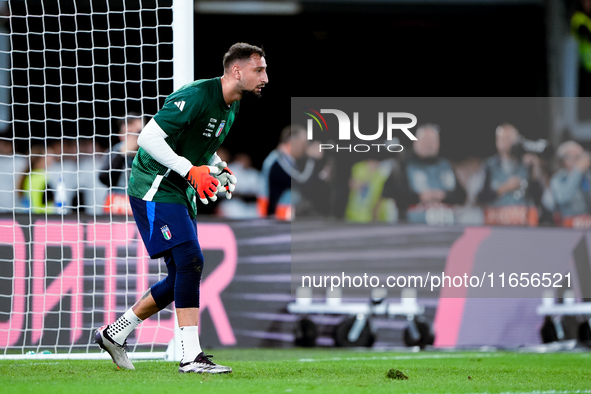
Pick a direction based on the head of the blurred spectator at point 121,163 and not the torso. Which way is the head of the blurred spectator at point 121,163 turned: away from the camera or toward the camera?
toward the camera

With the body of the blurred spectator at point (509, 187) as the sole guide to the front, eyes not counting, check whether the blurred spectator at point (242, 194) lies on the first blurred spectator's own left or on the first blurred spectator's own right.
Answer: on the first blurred spectator's own right

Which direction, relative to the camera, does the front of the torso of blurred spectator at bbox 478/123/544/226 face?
toward the camera

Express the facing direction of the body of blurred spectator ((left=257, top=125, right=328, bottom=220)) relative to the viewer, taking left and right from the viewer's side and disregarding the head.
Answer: facing to the right of the viewer

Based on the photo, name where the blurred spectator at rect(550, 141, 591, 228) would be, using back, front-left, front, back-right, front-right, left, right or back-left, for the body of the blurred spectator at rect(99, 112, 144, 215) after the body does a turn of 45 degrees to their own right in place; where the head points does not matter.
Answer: left

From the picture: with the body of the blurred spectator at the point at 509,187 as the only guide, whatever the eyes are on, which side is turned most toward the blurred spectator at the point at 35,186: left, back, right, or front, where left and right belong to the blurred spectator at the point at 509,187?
right

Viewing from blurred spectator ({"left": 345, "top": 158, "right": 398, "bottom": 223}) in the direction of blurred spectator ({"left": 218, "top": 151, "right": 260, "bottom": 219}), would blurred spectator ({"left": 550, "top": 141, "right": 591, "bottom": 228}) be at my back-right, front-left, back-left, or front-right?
back-right

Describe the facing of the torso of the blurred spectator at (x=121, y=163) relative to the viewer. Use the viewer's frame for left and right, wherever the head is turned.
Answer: facing the viewer and to the right of the viewer

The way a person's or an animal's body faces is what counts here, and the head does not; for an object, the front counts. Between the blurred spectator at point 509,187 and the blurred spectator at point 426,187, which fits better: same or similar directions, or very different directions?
same or similar directions

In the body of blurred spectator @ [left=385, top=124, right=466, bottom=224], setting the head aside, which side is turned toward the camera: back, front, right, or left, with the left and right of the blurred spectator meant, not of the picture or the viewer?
front

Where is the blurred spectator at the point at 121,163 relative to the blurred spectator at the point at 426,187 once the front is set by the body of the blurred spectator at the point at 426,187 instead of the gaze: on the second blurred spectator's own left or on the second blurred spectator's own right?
on the second blurred spectator's own right

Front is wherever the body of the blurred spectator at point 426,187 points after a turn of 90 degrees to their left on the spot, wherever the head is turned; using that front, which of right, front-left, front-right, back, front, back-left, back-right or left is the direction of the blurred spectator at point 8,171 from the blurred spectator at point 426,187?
back

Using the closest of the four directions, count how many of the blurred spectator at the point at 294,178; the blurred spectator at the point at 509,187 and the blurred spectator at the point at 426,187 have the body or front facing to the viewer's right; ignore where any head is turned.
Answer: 1

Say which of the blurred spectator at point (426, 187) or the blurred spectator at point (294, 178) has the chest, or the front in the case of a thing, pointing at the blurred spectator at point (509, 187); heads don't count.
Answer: the blurred spectator at point (294, 178)

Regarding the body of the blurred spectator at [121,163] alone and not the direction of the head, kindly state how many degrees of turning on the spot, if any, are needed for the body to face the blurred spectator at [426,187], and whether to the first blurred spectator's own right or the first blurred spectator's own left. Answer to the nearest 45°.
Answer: approximately 45° to the first blurred spectator's own left
